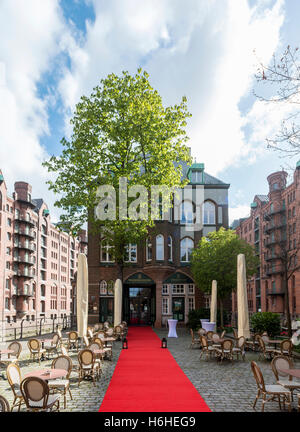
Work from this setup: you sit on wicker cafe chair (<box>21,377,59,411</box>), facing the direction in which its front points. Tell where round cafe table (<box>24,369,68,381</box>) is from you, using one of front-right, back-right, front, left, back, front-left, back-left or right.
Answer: front-left

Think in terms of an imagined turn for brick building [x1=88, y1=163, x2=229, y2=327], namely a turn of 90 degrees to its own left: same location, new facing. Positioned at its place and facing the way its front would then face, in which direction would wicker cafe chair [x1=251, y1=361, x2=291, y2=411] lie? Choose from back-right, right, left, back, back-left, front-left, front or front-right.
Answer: right

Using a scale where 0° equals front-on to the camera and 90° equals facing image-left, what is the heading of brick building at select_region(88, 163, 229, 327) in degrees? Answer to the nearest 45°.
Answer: approximately 0°

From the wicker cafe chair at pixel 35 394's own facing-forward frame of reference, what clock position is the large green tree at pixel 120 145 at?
The large green tree is roughly at 11 o'clock from the wicker cafe chair.

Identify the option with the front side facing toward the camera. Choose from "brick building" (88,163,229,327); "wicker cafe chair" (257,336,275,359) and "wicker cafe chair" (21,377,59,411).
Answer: the brick building

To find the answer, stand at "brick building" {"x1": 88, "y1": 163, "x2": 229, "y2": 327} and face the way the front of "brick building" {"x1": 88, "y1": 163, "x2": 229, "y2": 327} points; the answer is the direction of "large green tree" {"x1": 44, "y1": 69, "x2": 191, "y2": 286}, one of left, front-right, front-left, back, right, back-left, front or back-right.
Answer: front
